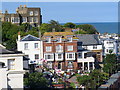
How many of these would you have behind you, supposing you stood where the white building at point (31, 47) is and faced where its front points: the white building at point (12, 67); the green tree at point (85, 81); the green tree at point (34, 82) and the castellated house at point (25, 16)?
1

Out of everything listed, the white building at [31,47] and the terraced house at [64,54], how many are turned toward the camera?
2

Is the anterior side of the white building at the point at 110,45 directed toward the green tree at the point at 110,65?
yes

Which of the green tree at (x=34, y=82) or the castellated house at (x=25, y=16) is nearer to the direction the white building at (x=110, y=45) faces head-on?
the green tree

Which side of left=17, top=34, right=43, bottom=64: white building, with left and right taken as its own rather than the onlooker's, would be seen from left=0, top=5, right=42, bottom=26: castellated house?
back

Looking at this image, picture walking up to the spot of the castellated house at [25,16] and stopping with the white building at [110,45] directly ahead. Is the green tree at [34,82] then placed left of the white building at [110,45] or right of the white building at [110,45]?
right

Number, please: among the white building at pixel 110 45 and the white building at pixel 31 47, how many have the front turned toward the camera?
2

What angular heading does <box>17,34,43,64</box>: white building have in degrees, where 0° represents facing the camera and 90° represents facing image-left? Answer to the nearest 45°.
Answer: approximately 0°

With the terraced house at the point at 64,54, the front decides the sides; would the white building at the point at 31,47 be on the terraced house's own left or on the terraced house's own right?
on the terraced house's own right

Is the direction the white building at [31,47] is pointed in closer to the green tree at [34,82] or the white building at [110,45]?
the green tree

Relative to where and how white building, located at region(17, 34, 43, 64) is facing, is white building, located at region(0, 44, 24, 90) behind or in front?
in front

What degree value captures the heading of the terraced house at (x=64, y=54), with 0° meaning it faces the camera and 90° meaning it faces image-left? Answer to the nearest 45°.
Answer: approximately 0°

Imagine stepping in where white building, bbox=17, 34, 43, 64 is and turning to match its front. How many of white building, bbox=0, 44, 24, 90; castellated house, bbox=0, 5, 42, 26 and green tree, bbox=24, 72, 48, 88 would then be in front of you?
2
